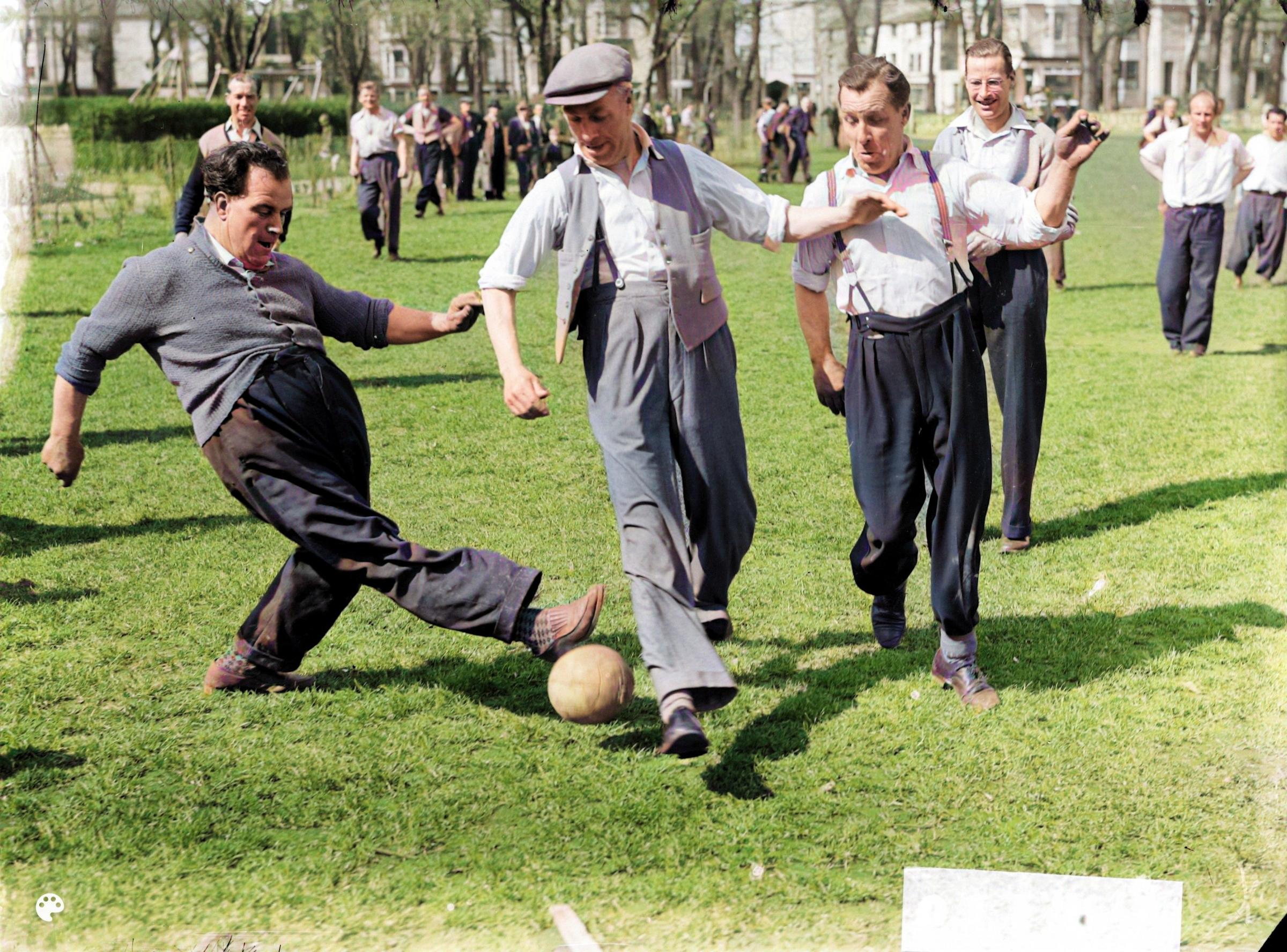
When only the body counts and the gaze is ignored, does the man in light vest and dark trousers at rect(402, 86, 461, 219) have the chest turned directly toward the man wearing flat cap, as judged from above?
yes

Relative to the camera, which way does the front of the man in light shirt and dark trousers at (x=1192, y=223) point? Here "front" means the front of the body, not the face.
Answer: toward the camera

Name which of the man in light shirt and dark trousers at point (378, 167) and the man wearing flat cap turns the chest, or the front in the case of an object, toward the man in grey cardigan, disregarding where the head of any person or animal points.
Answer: the man in light shirt and dark trousers

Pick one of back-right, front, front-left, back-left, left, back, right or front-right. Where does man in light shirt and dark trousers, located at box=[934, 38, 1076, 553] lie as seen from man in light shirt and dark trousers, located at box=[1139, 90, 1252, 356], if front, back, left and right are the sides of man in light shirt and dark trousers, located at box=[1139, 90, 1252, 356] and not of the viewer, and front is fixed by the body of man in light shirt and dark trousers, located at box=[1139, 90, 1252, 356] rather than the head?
front

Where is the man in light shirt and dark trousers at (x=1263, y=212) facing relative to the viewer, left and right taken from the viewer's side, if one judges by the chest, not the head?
facing the viewer

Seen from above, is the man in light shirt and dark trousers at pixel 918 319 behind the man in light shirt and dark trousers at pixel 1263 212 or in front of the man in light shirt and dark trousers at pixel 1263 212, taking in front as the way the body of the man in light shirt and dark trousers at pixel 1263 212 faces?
in front

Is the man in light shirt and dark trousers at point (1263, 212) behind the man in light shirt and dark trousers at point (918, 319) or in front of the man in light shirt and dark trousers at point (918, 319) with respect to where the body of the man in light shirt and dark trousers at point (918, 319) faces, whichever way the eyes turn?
behind

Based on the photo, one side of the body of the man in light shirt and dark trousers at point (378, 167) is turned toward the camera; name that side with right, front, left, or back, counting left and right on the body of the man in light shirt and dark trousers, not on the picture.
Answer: front

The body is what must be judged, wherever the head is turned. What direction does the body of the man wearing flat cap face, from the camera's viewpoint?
toward the camera

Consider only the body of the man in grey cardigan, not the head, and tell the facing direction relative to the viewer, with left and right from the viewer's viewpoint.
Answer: facing the viewer and to the right of the viewer

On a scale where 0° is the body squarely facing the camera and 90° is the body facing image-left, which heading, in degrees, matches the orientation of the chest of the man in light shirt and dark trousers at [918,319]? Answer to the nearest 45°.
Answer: approximately 0°

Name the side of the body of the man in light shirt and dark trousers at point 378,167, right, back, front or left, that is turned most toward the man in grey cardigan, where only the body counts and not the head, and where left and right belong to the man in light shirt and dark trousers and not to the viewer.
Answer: front

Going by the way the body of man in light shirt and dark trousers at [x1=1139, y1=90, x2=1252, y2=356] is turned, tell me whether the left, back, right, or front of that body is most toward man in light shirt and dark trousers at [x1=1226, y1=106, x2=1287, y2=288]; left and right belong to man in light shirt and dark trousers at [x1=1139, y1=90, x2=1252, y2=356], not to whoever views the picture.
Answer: back

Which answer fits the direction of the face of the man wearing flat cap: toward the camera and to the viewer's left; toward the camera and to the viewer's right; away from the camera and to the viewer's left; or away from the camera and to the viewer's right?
toward the camera and to the viewer's left
